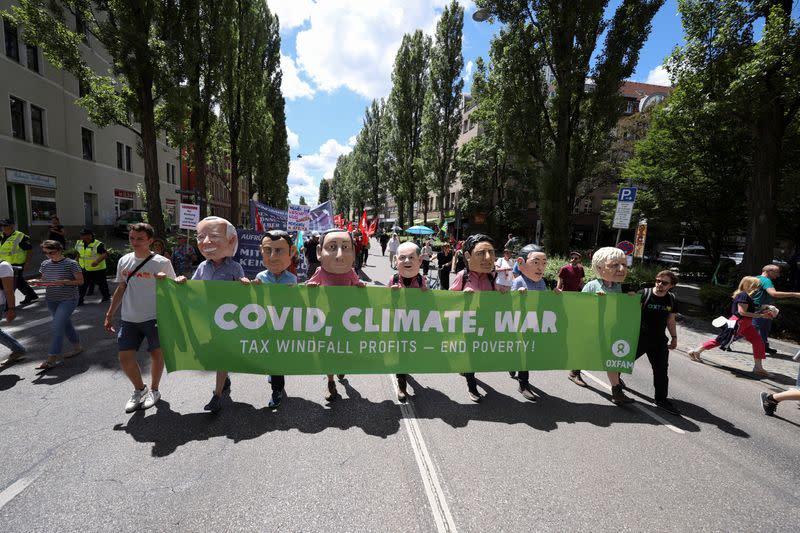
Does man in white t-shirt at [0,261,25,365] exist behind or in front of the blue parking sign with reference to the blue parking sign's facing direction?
in front

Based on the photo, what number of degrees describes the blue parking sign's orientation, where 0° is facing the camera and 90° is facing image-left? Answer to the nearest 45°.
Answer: approximately 0°

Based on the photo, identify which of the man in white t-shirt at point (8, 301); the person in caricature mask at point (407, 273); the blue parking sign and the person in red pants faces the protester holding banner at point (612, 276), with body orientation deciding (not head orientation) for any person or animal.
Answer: the blue parking sign

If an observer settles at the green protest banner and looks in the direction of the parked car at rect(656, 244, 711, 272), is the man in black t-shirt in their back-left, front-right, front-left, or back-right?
front-right

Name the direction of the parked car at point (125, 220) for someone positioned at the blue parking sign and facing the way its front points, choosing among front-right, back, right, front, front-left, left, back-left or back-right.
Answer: right

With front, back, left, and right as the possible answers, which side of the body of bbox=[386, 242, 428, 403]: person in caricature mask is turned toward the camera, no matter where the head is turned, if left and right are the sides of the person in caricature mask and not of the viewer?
front

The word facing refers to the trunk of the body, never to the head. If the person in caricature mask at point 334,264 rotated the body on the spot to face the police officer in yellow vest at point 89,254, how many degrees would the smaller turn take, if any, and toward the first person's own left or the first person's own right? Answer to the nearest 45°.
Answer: approximately 135° to the first person's own right

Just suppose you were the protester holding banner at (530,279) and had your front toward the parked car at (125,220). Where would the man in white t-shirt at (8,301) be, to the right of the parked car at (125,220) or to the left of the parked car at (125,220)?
left

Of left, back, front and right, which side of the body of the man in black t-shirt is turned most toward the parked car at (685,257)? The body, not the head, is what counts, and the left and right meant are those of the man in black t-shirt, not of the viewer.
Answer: back

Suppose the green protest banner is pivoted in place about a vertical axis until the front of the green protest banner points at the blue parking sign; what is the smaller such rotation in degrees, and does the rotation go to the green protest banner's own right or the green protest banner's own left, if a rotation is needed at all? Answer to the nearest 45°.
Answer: approximately 135° to the green protest banner's own left

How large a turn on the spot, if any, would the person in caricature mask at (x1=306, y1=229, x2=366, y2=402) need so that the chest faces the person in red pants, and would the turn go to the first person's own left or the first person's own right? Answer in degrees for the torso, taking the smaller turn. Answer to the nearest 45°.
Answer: approximately 90° to the first person's own left
